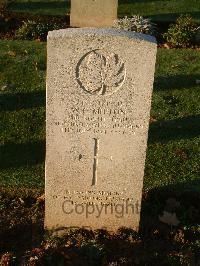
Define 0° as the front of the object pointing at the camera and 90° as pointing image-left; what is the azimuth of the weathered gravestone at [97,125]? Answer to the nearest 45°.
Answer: approximately 0°

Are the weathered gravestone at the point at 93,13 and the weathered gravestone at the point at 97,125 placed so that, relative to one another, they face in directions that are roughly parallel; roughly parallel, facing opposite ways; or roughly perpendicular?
roughly parallel

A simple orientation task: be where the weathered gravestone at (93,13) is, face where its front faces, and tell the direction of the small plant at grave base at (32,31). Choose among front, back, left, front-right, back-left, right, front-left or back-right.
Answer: right

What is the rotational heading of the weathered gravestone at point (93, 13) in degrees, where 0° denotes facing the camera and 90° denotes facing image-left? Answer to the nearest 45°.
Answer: approximately 0°

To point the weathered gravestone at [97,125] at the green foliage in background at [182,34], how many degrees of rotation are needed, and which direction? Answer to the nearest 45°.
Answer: approximately 180°

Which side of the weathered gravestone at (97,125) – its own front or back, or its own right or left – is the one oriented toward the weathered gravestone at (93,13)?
back

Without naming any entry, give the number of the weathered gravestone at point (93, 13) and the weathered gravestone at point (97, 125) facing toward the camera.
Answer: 2

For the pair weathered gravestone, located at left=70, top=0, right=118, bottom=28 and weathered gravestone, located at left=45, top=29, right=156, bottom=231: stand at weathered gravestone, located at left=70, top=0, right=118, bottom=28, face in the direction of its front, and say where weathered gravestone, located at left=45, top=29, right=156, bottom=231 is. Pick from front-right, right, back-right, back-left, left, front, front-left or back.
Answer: front

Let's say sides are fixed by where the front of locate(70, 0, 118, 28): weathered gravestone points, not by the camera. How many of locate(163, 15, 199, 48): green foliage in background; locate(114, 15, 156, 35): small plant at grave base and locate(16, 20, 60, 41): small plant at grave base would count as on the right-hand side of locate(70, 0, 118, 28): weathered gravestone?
1

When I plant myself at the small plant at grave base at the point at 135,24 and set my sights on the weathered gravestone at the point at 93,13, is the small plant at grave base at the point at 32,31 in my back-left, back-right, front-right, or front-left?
front-left

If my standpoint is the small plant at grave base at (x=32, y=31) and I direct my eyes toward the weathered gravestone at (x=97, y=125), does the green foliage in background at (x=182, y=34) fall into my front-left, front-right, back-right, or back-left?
front-left

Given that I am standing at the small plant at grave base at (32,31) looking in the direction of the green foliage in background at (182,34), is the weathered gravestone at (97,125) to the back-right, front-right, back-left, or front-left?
front-right

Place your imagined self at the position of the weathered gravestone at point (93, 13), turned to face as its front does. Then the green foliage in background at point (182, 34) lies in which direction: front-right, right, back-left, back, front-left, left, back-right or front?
left

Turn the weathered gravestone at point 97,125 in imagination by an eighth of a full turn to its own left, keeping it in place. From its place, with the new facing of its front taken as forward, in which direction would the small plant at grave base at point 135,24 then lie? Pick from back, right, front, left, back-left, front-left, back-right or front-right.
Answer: back-left

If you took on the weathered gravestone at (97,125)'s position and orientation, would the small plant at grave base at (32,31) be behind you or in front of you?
behind
